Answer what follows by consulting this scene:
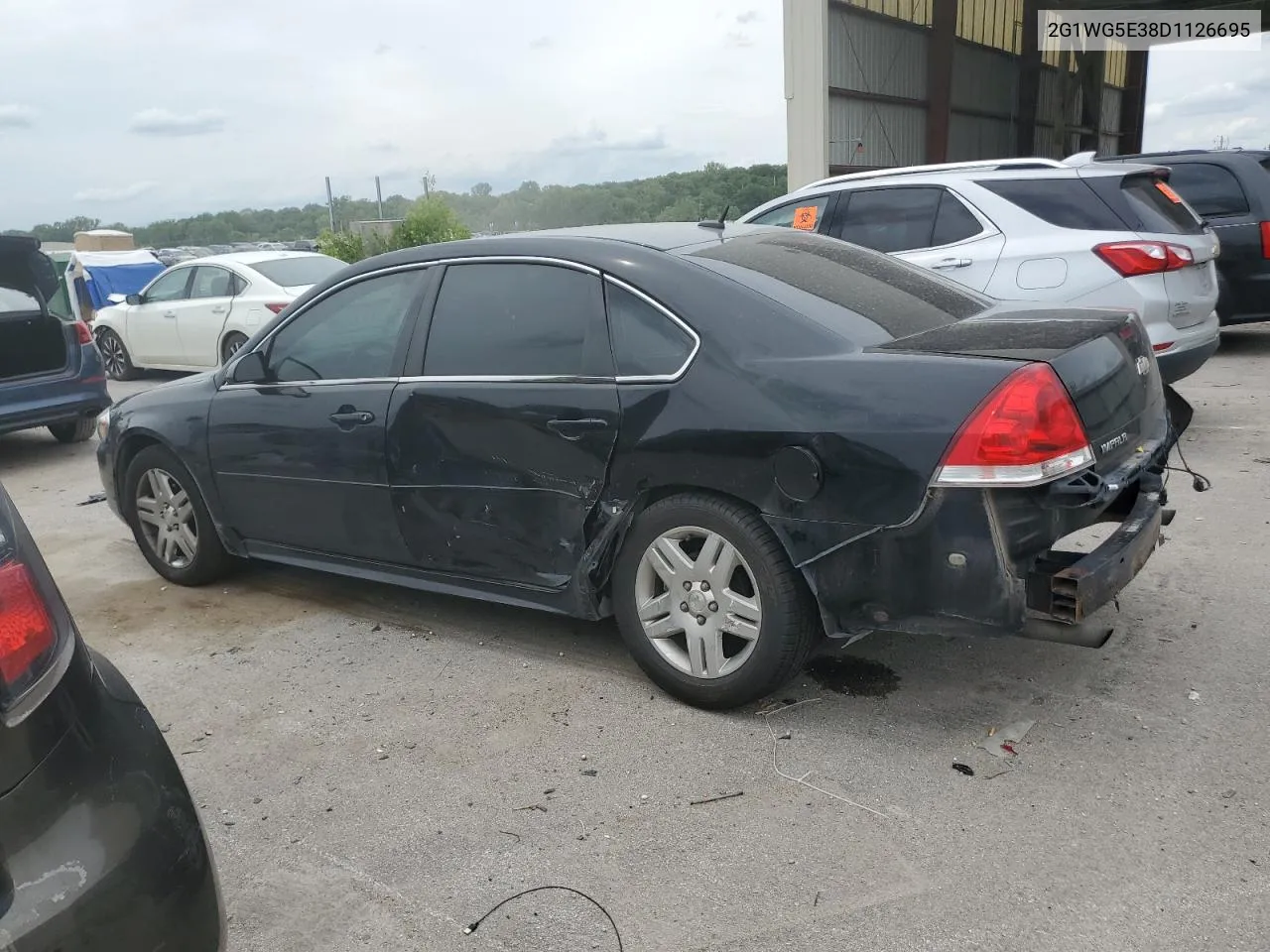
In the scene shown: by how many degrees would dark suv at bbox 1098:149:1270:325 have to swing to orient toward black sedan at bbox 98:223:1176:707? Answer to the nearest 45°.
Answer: approximately 135° to its left

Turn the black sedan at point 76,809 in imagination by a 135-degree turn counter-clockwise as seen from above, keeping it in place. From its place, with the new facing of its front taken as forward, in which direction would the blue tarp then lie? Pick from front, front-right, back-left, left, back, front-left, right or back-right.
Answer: back

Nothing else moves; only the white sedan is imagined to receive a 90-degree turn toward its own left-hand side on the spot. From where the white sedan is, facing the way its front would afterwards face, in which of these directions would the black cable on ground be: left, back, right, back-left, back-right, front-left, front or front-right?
front-left

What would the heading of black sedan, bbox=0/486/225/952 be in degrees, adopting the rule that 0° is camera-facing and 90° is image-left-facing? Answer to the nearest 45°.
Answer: approximately 135°

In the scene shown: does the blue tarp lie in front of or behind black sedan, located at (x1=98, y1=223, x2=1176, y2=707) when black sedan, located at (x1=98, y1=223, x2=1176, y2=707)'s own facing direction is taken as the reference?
in front

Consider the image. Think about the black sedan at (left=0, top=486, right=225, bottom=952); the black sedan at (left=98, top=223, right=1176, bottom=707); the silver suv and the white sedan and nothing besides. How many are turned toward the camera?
0

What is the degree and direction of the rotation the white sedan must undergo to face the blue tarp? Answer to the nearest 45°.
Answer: approximately 45° to its right

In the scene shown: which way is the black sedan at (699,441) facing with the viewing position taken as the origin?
facing away from the viewer and to the left of the viewer

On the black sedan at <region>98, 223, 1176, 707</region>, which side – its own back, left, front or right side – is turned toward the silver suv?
right

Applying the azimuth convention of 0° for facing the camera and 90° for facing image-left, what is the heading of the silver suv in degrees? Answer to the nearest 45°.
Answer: approximately 135°

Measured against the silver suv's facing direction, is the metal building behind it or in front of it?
in front

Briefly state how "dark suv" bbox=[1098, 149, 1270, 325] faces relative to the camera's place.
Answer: facing away from the viewer and to the left of the viewer

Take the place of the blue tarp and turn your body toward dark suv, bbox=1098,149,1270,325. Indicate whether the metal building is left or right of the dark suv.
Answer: left

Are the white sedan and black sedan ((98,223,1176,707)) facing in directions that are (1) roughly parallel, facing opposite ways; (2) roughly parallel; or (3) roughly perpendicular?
roughly parallel

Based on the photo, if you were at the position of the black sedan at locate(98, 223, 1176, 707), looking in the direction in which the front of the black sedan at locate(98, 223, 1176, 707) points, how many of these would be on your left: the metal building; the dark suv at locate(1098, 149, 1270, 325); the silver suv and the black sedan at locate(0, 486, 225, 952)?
1

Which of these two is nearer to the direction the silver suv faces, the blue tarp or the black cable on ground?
the blue tarp

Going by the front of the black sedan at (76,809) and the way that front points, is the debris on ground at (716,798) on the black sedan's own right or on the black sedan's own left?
on the black sedan's own right

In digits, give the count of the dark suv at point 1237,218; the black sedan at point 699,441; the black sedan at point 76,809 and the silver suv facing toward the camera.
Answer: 0

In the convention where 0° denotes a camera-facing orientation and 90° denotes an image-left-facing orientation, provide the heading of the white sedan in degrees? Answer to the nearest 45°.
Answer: approximately 135°

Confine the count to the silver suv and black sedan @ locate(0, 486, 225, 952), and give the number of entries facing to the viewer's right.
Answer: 0
